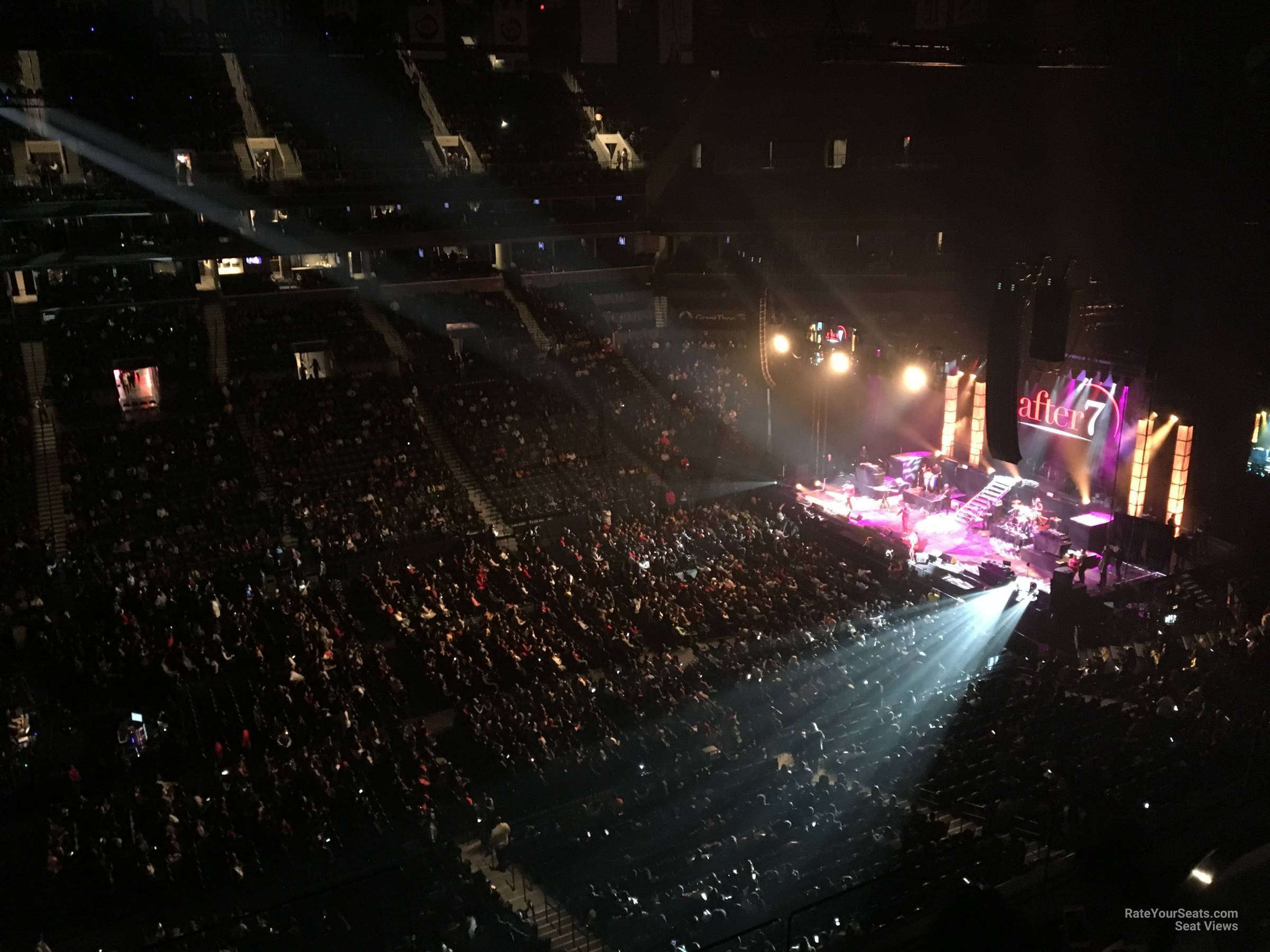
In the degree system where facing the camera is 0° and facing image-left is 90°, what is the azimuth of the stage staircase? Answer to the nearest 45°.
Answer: approximately 45°

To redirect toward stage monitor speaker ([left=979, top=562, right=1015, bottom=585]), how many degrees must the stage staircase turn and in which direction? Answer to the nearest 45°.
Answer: approximately 45° to its left

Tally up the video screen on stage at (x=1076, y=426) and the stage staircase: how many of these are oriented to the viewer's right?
0

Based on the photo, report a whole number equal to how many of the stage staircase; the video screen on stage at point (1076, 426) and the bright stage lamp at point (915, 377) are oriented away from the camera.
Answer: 0

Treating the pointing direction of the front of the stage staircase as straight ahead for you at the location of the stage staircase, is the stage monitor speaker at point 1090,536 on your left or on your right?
on your left

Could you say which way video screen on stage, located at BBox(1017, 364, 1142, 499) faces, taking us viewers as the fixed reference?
facing the viewer and to the left of the viewer

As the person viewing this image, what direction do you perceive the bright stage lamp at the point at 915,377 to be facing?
facing the viewer

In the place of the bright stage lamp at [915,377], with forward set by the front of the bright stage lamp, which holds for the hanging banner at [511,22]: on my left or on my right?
on my right

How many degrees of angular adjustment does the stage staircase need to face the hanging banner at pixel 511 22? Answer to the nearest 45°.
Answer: approximately 45° to its right
